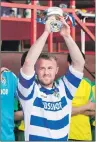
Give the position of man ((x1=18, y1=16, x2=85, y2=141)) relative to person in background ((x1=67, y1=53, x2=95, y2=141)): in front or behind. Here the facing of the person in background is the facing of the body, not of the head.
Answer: in front

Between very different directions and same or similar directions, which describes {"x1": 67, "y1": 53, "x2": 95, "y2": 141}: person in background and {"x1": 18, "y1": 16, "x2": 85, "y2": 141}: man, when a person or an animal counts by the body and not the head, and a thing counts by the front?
same or similar directions

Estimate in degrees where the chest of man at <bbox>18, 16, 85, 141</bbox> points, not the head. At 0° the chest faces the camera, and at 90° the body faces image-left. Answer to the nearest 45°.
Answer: approximately 0°

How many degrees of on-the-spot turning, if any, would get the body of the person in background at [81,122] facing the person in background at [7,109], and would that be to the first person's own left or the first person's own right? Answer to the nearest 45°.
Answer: approximately 45° to the first person's own right

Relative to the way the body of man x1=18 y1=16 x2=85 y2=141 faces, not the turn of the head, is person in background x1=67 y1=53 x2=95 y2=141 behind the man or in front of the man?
behind

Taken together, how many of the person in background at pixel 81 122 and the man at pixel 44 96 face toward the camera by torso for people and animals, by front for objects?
2

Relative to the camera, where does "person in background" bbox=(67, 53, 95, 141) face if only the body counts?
toward the camera
